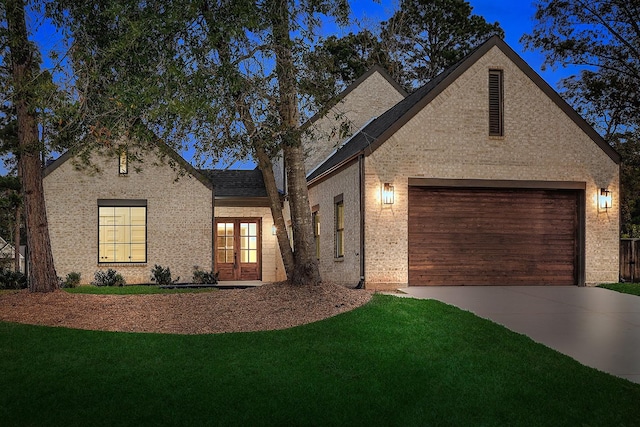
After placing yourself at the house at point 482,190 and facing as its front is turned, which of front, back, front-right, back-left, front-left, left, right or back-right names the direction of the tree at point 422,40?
back

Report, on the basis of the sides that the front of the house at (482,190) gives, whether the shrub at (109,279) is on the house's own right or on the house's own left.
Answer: on the house's own right

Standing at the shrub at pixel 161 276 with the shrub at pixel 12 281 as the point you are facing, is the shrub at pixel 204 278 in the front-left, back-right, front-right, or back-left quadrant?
back-left

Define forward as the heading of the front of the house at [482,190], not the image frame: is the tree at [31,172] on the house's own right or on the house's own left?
on the house's own right

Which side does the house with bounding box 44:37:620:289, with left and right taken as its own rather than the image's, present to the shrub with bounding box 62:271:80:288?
right

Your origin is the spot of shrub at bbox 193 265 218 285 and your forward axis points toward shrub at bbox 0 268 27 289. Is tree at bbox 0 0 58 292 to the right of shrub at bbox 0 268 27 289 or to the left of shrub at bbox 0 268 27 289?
left

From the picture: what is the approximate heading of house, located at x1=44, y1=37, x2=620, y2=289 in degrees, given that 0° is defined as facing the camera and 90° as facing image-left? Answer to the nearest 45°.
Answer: approximately 0°
